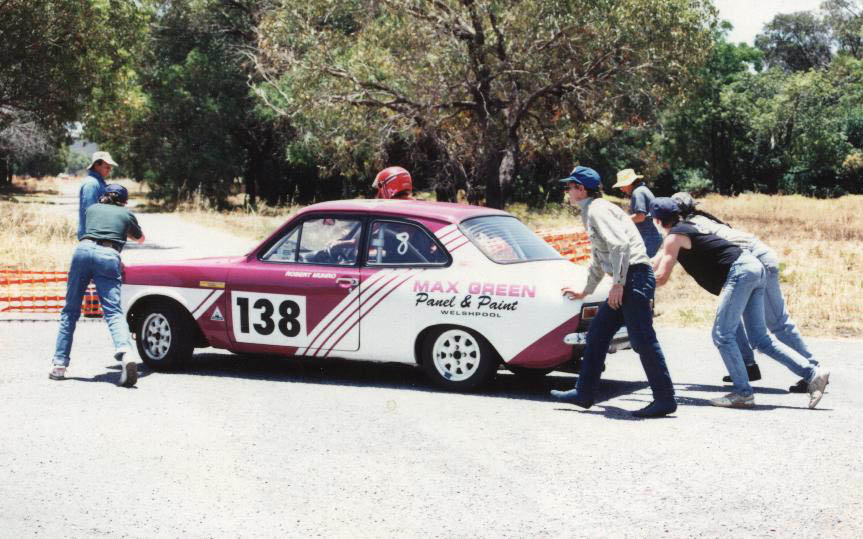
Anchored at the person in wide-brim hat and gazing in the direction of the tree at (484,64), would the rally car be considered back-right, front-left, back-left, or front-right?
back-left

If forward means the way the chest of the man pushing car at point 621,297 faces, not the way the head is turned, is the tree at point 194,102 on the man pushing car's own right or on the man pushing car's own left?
on the man pushing car's own right

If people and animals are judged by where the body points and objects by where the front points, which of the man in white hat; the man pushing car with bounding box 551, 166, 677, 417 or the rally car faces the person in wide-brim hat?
the man in white hat

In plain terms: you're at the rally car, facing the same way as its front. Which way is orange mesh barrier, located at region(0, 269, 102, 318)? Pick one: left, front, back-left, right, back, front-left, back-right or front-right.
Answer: front-right

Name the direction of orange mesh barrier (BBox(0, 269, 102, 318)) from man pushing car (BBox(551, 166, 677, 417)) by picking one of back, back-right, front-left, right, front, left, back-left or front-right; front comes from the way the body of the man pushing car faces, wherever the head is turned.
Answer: front-right

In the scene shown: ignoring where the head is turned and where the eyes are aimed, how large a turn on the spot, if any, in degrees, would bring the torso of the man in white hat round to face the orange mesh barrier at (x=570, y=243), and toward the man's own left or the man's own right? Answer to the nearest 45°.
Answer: approximately 45° to the man's own left

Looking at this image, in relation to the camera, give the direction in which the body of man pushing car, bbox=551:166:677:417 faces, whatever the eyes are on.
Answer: to the viewer's left

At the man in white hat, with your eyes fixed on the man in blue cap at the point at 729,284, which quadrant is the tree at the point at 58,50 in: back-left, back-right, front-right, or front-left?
back-left

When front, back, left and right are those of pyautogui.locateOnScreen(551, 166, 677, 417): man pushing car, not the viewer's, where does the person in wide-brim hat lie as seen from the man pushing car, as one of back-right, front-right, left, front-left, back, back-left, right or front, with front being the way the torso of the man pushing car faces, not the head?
right

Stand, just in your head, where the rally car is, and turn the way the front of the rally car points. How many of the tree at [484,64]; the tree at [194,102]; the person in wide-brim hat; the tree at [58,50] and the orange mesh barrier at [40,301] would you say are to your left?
0

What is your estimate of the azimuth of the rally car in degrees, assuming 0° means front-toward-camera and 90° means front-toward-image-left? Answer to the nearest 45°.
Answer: approximately 90°
